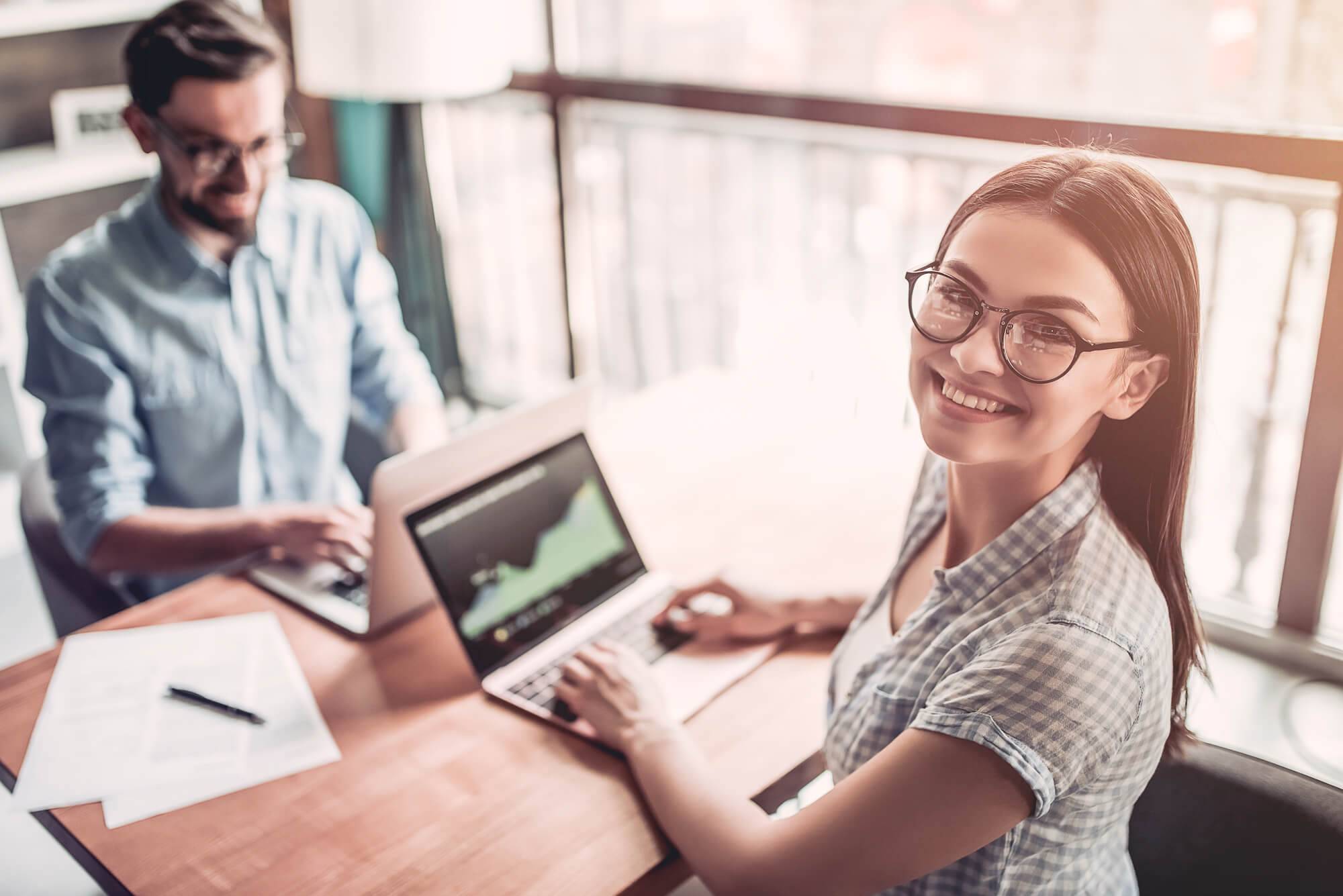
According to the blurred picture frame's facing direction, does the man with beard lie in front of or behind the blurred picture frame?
in front

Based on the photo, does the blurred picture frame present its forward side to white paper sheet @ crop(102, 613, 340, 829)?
yes

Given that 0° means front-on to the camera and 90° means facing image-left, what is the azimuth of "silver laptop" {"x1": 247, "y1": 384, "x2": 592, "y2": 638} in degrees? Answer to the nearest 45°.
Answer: approximately 135°

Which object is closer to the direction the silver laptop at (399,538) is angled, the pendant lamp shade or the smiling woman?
the pendant lamp shade

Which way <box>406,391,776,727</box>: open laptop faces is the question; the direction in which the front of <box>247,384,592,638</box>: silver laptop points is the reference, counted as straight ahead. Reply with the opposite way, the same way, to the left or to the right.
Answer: the opposite way

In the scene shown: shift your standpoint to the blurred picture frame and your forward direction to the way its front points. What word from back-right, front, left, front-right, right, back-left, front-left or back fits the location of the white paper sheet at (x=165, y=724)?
front

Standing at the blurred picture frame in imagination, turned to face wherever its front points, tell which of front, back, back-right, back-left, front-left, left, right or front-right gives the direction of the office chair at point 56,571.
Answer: front

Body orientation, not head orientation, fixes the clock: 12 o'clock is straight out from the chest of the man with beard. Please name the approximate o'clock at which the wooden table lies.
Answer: The wooden table is roughly at 1 o'clock from the man with beard.

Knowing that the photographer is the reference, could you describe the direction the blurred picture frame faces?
facing the viewer

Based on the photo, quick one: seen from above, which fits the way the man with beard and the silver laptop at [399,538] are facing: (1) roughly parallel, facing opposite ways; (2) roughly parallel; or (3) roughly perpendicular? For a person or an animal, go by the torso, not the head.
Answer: roughly parallel, facing opposite ways

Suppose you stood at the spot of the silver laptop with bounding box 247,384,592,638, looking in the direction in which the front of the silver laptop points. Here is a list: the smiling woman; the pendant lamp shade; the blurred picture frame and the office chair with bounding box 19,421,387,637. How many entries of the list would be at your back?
1

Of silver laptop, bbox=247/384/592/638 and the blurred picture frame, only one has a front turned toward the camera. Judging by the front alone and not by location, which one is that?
the blurred picture frame

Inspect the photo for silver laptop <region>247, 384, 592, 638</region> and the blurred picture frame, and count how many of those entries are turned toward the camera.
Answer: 1

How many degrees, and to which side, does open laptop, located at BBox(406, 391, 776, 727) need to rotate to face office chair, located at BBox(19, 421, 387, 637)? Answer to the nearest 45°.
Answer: approximately 180°

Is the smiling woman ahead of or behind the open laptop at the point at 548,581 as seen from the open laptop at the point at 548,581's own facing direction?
ahead

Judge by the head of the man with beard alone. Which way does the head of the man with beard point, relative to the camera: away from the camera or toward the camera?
toward the camera
